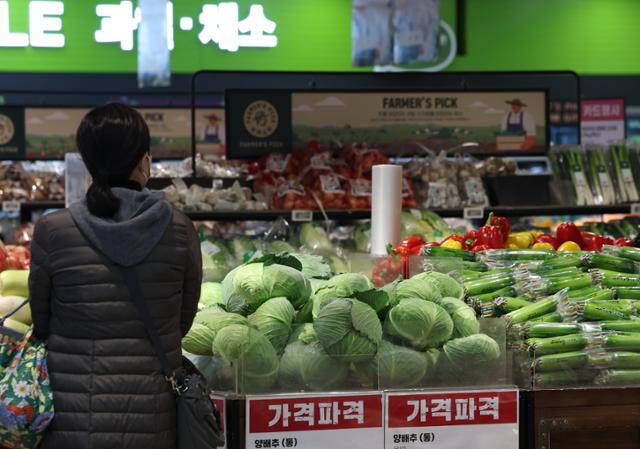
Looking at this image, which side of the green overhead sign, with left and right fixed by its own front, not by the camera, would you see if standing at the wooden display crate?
front

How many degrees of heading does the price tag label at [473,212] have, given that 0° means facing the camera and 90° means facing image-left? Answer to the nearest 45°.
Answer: approximately 0°

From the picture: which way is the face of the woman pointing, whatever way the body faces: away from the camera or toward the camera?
away from the camera

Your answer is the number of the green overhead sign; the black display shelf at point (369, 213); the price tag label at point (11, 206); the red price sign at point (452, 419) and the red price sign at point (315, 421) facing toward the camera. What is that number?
5

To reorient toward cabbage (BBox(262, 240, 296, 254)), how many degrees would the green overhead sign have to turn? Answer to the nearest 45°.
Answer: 0° — it already faces it

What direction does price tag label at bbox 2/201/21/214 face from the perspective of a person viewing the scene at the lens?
facing the viewer

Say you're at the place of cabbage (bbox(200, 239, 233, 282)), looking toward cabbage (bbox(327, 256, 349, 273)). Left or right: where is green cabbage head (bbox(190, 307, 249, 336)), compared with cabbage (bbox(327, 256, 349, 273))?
right

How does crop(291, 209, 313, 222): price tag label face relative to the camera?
toward the camera

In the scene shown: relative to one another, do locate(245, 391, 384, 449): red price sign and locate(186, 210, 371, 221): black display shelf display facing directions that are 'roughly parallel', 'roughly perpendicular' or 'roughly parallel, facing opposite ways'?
roughly parallel

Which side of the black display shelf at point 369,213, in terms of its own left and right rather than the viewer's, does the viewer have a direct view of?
front

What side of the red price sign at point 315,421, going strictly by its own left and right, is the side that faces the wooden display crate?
left

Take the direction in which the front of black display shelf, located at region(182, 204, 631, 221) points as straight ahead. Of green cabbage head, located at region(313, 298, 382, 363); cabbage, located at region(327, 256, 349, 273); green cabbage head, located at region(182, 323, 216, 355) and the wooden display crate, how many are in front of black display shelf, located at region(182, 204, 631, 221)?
4

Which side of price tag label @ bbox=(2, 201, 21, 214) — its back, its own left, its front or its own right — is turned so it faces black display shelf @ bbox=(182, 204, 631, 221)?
left
